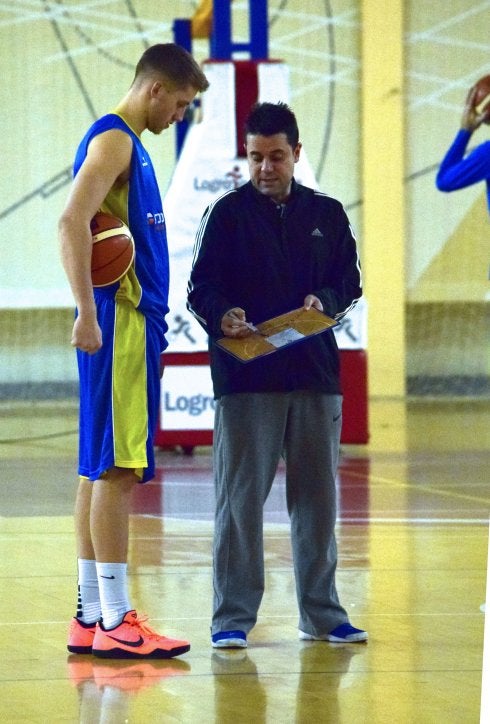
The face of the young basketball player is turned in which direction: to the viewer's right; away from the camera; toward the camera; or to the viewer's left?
to the viewer's right

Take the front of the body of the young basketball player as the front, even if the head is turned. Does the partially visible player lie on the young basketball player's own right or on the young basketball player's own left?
on the young basketball player's own left

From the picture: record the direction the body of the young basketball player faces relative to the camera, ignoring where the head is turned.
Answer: to the viewer's right
